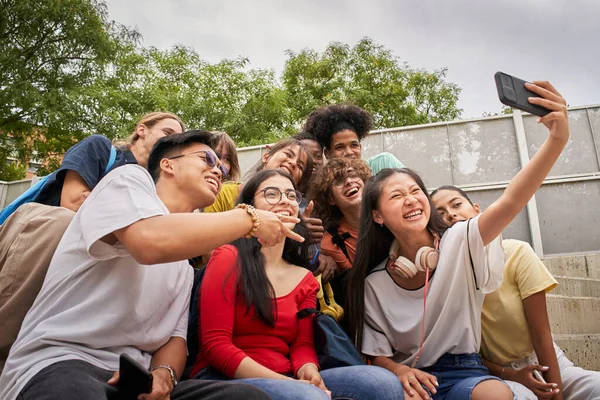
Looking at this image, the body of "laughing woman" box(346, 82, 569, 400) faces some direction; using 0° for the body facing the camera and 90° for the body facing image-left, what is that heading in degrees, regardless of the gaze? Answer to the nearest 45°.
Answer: approximately 315°

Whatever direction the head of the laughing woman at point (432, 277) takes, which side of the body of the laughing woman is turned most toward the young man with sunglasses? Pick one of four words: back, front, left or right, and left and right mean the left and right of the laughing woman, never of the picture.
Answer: right

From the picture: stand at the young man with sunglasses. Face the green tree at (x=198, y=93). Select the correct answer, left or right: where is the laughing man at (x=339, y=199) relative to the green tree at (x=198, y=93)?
right

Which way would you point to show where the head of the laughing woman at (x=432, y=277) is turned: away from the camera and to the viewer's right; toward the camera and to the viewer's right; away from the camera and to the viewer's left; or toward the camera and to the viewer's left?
toward the camera and to the viewer's right

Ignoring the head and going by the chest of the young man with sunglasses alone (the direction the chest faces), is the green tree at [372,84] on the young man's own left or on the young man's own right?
on the young man's own left

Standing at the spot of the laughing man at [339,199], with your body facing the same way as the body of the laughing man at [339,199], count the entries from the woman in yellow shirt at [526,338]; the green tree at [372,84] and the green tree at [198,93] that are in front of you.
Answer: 1

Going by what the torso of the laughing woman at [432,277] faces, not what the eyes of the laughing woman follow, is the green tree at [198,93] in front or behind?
behind

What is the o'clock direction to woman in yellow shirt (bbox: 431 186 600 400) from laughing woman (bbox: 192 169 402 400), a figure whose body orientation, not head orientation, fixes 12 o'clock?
woman in yellow shirt (bbox: 431 186 600 400) is roughly at 10 o'clock from laughing woman (bbox: 192 169 402 400).

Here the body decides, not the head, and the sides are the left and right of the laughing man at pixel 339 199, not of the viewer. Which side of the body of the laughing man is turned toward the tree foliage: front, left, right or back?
back
